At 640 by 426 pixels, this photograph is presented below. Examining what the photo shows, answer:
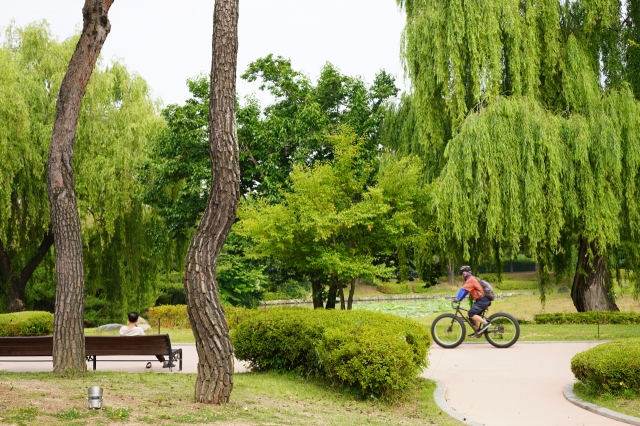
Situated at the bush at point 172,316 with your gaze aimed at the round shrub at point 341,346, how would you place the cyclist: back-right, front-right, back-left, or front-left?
front-left

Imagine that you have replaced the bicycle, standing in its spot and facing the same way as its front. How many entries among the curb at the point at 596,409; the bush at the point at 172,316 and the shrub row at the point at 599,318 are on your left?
1

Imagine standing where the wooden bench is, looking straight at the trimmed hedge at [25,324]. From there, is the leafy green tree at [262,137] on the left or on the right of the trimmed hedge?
right

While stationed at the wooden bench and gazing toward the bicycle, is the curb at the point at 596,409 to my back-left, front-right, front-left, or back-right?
front-right
